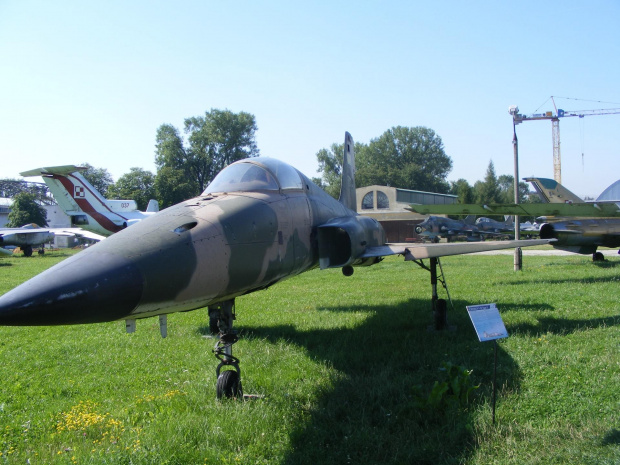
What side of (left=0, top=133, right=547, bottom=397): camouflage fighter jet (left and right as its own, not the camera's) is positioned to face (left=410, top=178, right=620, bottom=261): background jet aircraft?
back

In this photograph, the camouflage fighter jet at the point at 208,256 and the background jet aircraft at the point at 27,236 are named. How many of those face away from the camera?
0

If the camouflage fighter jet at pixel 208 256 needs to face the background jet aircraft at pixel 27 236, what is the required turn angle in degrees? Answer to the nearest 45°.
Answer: approximately 90° to its right

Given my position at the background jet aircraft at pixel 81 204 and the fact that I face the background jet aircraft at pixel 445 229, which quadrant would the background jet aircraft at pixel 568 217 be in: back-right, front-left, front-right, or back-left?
front-right

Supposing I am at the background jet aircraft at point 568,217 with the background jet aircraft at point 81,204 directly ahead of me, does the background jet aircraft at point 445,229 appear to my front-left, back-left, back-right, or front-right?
front-right

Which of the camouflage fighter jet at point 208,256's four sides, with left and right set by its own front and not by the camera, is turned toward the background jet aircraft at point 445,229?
back

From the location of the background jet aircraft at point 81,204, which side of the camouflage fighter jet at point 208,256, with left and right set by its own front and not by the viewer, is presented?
right

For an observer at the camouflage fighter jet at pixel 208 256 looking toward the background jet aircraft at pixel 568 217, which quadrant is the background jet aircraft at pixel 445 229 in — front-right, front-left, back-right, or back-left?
front-left

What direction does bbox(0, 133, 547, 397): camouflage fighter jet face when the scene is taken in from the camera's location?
facing the viewer and to the left of the viewer
